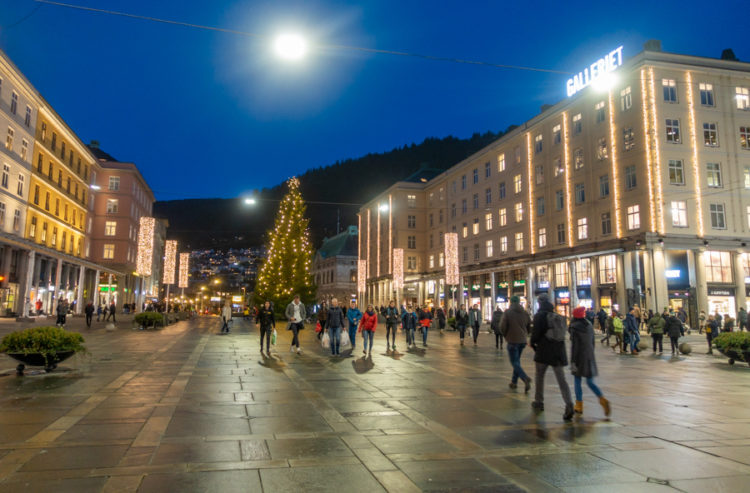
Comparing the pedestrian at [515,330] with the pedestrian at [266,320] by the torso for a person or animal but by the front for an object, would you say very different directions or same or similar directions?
very different directions

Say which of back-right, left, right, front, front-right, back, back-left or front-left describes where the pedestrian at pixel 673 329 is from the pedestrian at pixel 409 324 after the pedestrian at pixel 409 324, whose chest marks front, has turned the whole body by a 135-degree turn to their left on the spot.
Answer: front-right

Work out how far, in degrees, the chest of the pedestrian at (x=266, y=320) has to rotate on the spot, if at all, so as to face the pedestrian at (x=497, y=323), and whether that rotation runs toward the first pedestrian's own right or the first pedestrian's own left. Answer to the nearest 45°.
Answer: approximately 90° to the first pedestrian's own left

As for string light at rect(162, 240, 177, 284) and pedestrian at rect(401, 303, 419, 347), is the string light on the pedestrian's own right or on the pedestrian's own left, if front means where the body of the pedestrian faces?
on the pedestrian's own right

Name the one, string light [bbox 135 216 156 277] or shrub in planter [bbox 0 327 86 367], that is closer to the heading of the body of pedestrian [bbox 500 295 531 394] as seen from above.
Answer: the string light

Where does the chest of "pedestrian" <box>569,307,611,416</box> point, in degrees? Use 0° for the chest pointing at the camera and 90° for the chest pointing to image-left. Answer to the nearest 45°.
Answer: approximately 135°

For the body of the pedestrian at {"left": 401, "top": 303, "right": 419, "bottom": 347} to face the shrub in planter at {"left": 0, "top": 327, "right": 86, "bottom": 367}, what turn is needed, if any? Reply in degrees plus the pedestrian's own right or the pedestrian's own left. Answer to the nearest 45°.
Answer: approximately 45° to the pedestrian's own right
